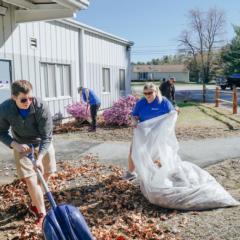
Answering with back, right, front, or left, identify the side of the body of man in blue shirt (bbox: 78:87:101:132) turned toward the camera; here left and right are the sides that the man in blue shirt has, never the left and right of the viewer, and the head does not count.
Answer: left

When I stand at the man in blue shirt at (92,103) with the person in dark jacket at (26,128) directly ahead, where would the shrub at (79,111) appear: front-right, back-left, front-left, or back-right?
back-right
